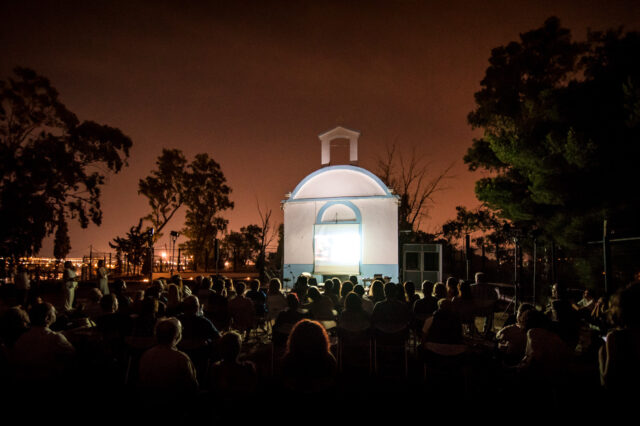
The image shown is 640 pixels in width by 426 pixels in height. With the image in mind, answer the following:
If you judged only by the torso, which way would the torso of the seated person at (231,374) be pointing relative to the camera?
away from the camera

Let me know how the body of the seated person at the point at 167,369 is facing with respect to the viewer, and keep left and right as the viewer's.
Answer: facing away from the viewer and to the right of the viewer

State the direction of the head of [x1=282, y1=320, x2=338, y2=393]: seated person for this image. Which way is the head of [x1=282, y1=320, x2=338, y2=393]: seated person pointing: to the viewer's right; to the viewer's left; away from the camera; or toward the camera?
away from the camera

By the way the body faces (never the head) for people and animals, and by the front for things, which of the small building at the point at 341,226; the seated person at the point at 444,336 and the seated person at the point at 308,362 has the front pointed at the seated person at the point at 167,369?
the small building

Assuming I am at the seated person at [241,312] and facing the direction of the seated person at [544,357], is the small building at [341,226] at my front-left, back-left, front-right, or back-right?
back-left

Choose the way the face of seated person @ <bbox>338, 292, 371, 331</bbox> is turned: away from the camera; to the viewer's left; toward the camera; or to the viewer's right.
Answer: away from the camera

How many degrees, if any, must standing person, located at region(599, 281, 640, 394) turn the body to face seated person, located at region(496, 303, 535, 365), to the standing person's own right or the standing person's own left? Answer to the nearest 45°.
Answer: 0° — they already face them

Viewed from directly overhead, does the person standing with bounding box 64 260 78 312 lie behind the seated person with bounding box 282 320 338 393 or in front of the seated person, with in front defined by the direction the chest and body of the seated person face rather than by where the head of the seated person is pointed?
in front

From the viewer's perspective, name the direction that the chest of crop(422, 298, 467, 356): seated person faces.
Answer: away from the camera

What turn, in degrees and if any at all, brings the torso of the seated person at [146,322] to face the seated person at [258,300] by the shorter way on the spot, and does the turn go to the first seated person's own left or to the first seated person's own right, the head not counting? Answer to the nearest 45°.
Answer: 0° — they already face them

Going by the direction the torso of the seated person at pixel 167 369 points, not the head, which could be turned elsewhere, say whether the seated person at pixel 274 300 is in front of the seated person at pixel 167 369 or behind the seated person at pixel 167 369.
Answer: in front

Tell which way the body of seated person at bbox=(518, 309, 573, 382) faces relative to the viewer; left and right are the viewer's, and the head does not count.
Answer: facing away from the viewer and to the left of the viewer
